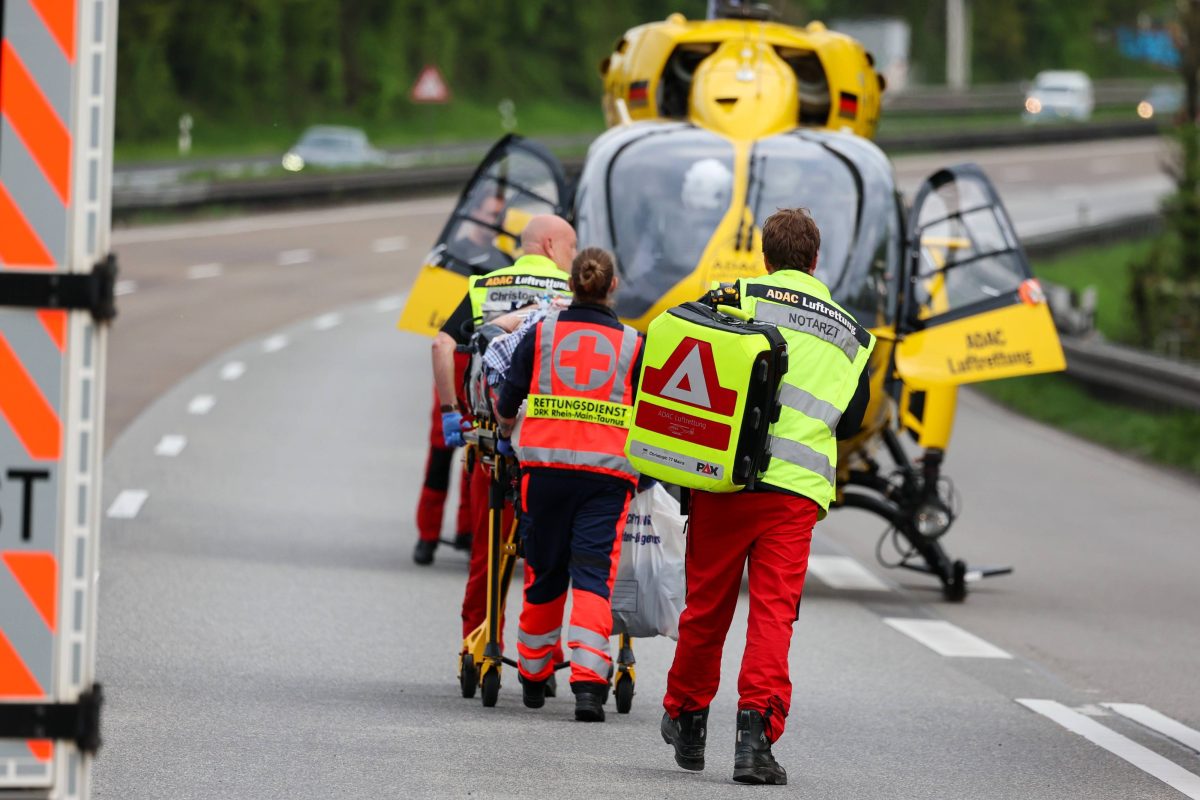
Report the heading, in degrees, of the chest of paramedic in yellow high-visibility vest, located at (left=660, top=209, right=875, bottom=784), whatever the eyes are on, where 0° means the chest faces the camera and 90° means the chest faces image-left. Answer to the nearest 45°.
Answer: approximately 180°

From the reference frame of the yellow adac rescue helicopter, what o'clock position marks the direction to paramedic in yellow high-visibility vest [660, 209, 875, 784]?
The paramedic in yellow high-visibility vest is roughly at 12 o'clock from the yellow adac rescue helicopter.

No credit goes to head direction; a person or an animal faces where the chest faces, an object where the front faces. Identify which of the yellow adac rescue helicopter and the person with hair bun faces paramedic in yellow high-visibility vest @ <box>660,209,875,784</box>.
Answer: the yellow adac rescue helicopter

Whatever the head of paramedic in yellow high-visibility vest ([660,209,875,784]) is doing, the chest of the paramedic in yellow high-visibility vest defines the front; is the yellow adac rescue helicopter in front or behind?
in front

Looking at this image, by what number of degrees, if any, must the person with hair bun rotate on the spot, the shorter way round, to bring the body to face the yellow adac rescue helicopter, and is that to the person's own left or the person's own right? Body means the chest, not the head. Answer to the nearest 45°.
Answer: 0° — they already face it

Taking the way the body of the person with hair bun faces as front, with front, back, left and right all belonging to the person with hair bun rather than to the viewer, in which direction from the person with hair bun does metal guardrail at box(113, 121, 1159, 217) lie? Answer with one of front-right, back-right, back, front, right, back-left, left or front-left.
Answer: front

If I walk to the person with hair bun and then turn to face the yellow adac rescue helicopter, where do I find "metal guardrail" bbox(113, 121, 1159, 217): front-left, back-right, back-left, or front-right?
front-left

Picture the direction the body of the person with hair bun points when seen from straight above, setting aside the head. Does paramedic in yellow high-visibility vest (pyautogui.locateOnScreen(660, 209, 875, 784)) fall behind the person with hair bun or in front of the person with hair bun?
behind

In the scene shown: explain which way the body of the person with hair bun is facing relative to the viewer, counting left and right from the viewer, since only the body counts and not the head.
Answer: facing away from the viewer

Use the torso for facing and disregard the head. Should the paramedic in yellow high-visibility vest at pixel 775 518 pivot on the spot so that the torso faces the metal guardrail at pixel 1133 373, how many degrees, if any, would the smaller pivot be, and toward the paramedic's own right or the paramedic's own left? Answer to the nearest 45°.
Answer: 0° — they already face it

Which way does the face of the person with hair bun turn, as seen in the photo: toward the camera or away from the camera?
away from the camera

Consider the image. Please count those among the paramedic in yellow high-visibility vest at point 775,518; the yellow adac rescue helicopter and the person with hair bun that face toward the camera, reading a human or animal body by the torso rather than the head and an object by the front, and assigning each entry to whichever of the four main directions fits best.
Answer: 1

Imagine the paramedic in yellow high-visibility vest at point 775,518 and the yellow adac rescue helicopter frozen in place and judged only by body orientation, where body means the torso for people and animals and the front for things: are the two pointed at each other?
yes

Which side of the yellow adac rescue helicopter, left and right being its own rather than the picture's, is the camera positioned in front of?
front

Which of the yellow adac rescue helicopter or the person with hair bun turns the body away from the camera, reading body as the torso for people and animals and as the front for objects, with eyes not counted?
the person with hair bun

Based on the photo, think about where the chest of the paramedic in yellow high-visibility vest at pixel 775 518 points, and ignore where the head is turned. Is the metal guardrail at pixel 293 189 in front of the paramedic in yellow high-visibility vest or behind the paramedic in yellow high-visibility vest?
in front
